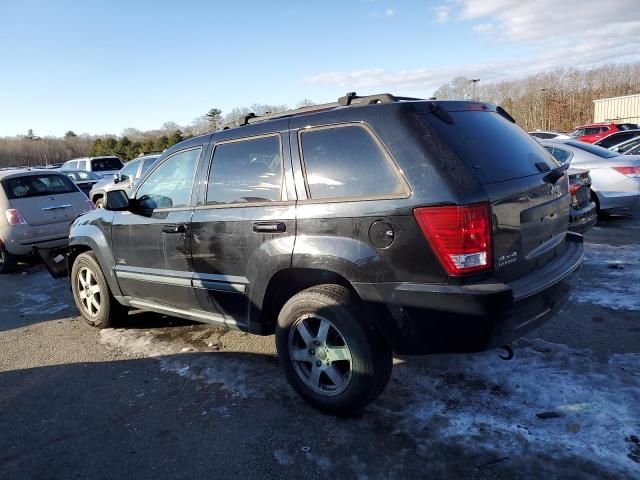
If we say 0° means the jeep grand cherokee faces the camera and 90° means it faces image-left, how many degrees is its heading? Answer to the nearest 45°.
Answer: approximately 135°

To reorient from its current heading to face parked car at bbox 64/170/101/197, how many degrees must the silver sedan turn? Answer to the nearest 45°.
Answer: approximately 45° to its left

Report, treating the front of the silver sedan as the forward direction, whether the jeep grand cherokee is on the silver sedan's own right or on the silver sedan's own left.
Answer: on the silver sedan's own left

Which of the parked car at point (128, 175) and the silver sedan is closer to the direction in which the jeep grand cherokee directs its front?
the parked car

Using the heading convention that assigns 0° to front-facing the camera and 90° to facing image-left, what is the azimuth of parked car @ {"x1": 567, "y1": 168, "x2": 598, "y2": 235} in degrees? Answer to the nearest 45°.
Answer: approximately 135°

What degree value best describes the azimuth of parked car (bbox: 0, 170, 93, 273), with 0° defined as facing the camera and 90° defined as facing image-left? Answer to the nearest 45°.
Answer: approximately 135°

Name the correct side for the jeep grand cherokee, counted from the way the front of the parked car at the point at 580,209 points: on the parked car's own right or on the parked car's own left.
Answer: on the parked car's own left

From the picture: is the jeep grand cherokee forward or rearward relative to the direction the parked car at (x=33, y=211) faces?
rearward
